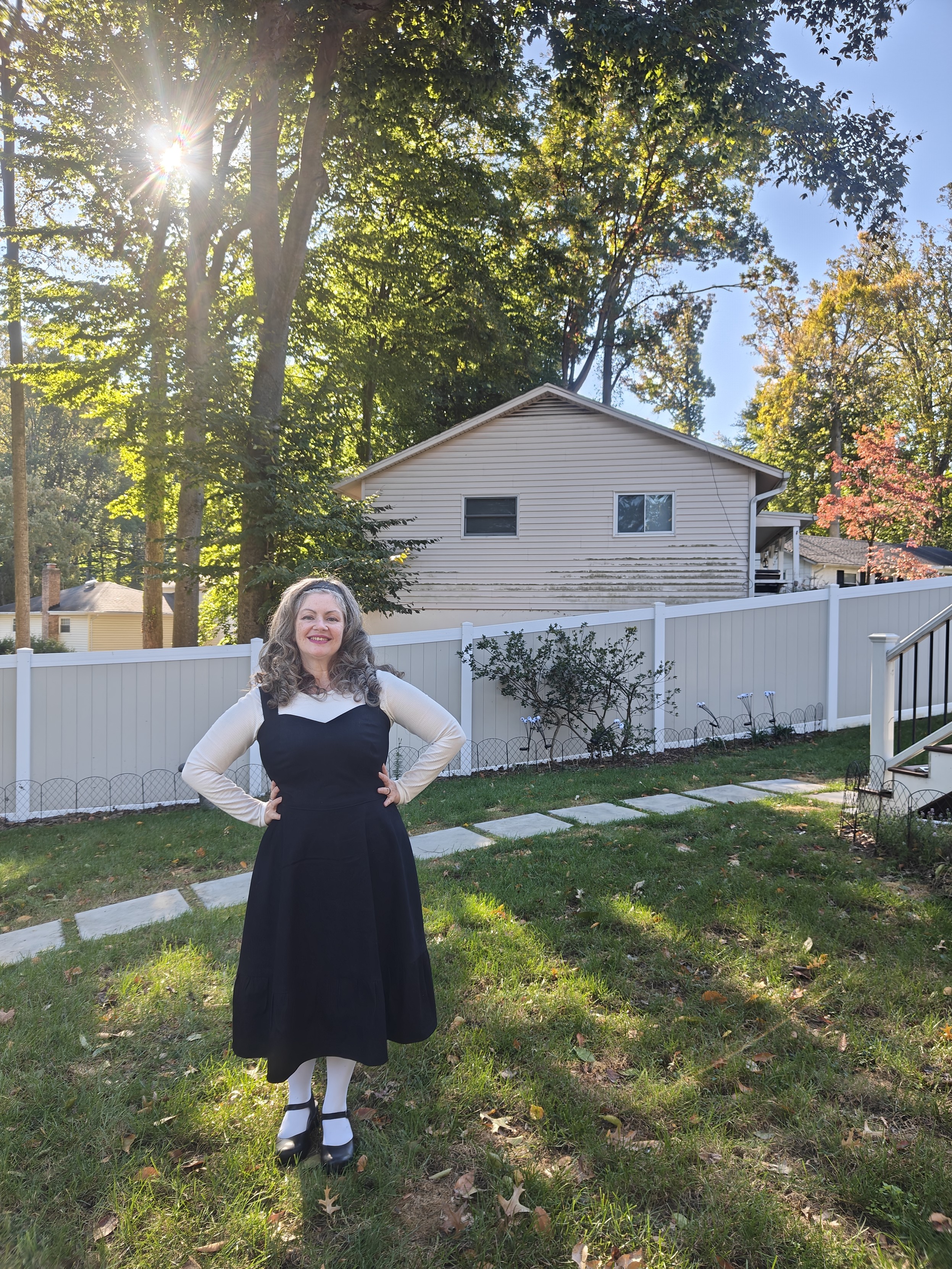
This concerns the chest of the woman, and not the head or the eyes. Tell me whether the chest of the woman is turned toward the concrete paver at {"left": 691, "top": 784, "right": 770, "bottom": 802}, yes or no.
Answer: no

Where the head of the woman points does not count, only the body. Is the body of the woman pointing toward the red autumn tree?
no

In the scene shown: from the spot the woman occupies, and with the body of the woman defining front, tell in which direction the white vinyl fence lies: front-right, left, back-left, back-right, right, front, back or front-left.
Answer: back

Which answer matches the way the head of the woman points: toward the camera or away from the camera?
toward the camera

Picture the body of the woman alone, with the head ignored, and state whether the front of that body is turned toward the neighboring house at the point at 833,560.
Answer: no

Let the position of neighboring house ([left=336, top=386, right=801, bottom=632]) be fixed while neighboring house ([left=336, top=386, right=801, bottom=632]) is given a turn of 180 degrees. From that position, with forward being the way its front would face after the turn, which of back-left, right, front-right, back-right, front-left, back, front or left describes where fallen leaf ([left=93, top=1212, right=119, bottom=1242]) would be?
left

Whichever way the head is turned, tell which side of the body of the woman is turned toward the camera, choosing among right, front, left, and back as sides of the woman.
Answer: front

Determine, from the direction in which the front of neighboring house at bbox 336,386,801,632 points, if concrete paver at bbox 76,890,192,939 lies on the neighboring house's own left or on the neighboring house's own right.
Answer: on the neighboring house's own right
